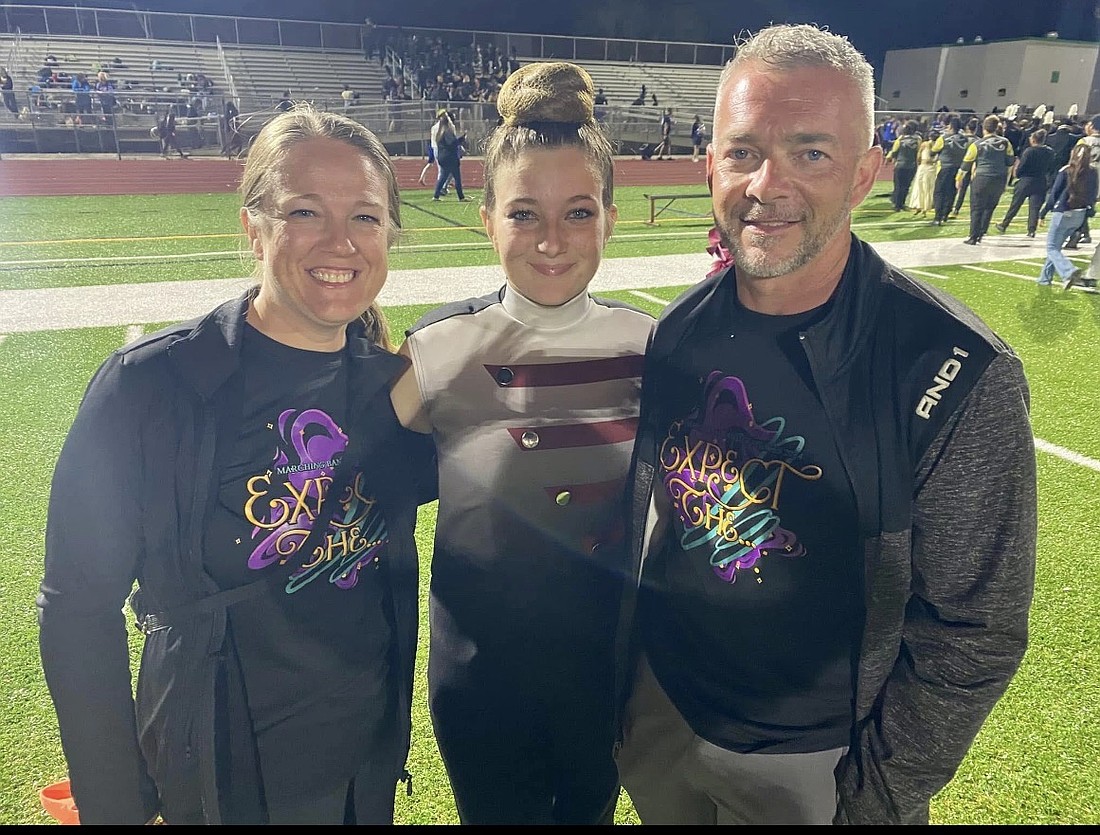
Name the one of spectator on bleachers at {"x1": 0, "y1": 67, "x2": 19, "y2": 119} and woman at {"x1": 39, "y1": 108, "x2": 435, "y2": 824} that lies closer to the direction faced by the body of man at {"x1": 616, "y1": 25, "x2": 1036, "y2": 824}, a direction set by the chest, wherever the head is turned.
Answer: the woman

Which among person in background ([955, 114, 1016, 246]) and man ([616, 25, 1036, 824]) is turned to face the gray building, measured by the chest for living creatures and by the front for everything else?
the person in background

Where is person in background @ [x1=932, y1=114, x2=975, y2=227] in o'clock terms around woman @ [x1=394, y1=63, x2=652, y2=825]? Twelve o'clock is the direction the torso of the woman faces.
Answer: The person in background is roughly at 7 o'clock from the woman.

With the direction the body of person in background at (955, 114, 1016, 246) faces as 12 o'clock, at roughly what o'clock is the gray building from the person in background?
The gray building is roughly at 12 o'clock from the person in background.

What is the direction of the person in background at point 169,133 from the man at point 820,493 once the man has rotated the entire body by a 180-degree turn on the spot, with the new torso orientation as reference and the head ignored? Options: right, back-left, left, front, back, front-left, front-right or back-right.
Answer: left

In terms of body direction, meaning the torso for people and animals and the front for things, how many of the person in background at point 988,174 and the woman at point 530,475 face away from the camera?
1

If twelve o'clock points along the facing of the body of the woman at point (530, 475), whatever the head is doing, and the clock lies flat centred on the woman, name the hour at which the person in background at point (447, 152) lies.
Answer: The person in background is roughly at 6 o'clock from the woman.

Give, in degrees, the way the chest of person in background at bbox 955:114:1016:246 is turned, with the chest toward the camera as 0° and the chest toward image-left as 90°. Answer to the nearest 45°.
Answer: approximately 180°

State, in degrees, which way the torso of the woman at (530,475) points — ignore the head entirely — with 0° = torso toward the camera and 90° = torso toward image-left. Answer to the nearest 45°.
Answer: approximately 0°

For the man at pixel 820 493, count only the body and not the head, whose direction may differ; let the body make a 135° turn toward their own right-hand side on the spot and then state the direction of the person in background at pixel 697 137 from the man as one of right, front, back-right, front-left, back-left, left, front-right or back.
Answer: front
